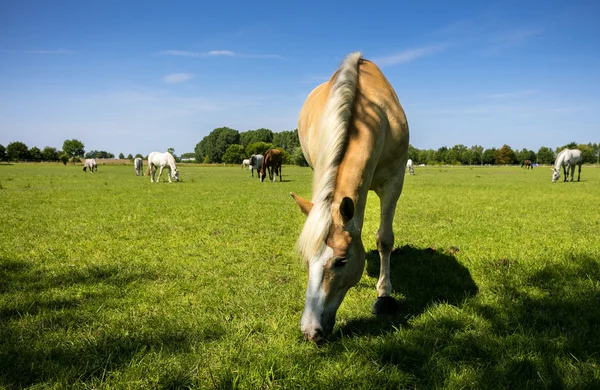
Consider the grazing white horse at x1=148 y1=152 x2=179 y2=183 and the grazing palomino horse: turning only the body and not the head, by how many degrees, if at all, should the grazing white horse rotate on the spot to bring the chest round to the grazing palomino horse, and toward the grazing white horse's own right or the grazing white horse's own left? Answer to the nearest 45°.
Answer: approximately 90° to the grazing white horse's own right

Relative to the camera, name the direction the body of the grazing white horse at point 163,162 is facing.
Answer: to the viewer's right

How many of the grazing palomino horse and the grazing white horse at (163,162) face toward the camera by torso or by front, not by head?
1

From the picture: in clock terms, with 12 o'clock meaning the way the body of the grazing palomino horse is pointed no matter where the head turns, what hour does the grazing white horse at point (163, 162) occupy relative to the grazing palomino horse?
The grazing white horse is roughly at 5 o'clock from the grazing palomino horse.

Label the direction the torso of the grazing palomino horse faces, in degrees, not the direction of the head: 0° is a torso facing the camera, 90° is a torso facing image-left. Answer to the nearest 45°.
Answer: approximately 0°
